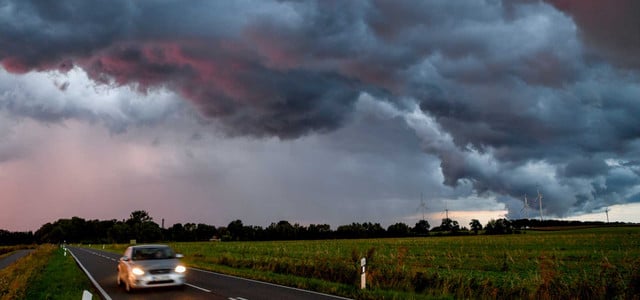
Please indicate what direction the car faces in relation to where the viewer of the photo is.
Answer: facing the viewer
